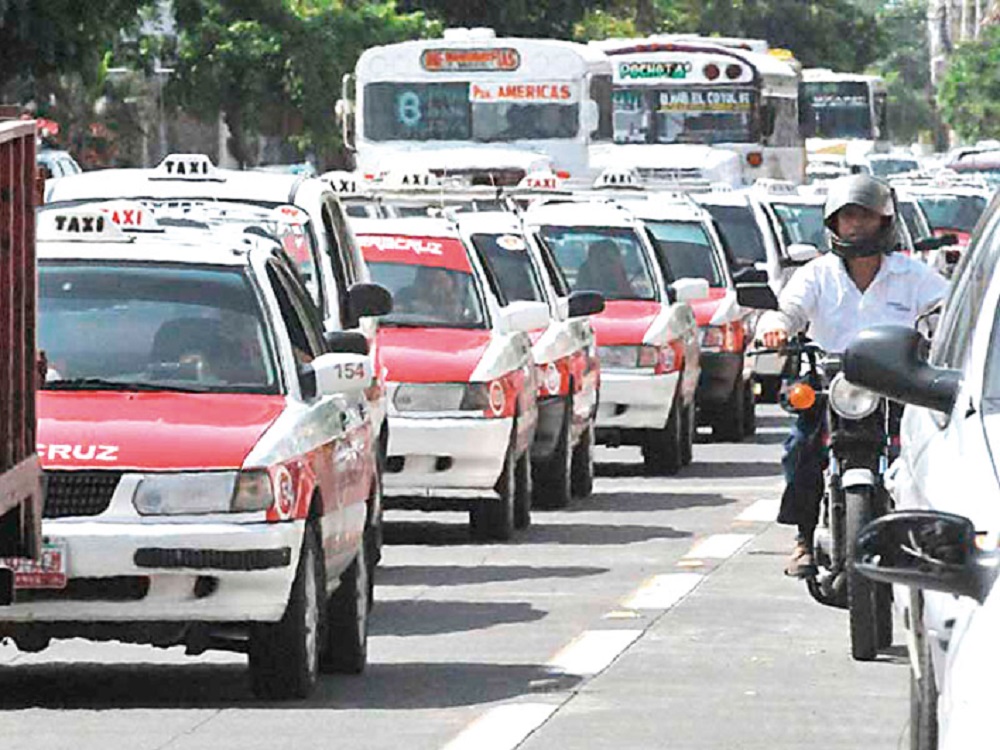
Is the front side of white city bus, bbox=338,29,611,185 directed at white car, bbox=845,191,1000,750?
yes

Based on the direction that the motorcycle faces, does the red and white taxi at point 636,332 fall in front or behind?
behind

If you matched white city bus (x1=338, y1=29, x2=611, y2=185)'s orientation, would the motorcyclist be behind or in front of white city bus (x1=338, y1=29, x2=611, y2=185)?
in front

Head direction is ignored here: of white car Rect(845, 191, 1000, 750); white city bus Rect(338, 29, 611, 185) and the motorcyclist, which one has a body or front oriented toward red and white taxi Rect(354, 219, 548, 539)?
the white city bus

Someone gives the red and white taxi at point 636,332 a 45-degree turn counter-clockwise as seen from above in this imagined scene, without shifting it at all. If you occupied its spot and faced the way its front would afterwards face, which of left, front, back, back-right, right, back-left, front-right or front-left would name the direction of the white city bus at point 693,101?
back-left

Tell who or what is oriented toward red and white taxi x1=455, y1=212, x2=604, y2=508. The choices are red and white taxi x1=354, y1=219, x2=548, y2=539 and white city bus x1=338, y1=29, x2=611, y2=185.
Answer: the white city bus

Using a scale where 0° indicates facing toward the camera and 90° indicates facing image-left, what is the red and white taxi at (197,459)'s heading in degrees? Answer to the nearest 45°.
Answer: approximately 0°

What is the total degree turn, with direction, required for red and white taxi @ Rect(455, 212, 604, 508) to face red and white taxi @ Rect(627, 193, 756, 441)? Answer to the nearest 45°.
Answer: approximately 180°

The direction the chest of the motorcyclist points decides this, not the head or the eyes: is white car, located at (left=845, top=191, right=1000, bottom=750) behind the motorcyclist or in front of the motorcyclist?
in front

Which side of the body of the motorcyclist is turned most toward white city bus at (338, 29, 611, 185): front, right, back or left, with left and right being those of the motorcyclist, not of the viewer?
back

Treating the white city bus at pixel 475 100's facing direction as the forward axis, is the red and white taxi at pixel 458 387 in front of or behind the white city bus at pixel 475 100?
in front

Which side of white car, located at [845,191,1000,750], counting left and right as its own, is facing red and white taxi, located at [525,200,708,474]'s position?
back
